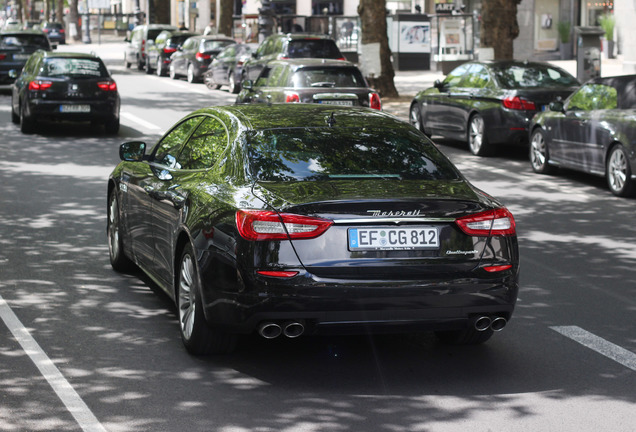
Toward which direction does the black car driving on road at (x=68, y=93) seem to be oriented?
away from the camera

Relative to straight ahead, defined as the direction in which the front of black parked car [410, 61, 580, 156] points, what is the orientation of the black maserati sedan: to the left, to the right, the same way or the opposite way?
the same way

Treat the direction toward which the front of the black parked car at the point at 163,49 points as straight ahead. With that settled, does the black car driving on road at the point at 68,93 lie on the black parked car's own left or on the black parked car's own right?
on the black parked car's own left

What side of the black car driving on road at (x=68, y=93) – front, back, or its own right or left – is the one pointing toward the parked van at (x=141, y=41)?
front

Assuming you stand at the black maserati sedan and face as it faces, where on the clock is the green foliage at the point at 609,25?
The green foliage is roughly at 2 o'clock from the black maserati sedan.

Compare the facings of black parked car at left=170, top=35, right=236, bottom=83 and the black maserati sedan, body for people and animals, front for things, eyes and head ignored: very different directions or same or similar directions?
same or similar directions

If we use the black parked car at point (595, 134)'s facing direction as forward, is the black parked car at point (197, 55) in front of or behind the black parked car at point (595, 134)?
in front

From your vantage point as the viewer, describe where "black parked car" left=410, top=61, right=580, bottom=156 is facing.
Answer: facing away from the viewer and to the left of the viewer

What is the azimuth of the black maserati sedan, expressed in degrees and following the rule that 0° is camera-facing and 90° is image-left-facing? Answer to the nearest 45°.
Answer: approximately 135°

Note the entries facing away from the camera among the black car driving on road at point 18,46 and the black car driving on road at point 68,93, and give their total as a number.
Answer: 2

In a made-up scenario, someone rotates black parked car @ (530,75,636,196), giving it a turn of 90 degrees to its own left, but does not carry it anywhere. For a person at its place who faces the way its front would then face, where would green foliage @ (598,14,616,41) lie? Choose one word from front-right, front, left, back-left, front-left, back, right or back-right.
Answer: back-right

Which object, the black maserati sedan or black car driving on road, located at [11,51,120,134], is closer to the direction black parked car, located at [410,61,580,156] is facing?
the black car driving on road

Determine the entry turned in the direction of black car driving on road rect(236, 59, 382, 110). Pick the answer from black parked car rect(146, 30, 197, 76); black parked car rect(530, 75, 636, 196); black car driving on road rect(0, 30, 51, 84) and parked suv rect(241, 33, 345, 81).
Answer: black parked car rect(530, 75, 636, 196)

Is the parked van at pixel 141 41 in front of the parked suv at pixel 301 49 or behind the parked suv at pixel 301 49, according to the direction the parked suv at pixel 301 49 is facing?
in front

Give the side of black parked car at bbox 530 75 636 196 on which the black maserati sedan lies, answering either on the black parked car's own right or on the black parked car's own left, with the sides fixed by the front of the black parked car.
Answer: on the black parked car's own left

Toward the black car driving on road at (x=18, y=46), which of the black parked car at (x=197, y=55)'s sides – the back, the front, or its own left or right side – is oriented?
left

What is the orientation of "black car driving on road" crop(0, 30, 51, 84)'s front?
away from the camera

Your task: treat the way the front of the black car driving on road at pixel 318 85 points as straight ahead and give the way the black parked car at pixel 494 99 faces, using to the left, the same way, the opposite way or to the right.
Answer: the same way

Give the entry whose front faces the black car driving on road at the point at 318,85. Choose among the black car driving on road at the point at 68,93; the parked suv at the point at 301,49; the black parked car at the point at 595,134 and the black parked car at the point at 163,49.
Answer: the black parked car at the point at 595,134

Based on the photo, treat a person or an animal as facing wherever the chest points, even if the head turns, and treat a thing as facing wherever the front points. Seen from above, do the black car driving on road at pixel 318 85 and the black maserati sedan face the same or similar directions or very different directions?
same or similar directions

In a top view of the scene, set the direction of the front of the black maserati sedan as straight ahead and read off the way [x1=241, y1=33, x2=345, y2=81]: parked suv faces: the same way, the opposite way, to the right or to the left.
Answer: the same way

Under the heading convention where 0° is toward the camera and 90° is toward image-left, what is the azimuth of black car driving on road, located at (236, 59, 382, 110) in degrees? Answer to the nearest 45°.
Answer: approximately 135°
